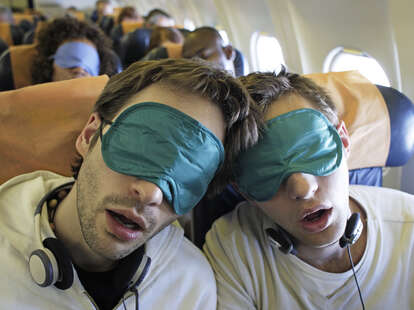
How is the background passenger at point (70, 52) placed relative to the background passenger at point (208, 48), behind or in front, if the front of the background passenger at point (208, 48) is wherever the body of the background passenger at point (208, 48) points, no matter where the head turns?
in front

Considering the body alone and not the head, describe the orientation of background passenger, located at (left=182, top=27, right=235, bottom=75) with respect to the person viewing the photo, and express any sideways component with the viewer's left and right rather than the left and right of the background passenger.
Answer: facing the viewer and to the left of the viewer

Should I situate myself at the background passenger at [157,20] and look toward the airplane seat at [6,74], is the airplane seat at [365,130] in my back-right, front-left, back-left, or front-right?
front-left

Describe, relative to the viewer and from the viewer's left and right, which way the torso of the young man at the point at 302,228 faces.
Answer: facing the viewer
